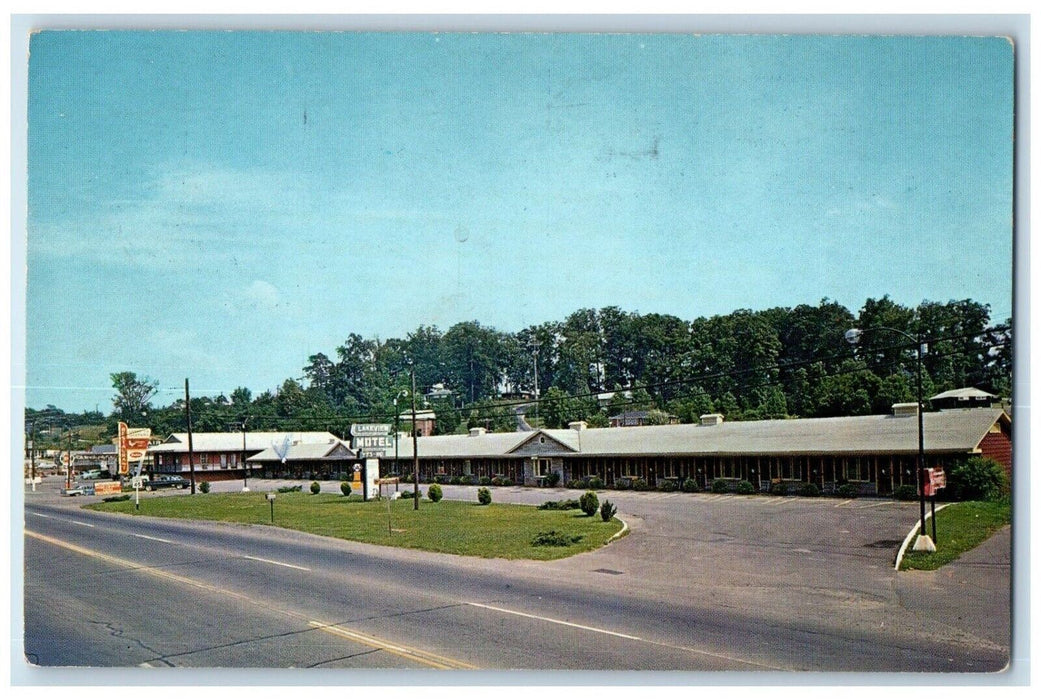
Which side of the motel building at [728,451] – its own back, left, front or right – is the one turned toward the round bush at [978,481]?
left

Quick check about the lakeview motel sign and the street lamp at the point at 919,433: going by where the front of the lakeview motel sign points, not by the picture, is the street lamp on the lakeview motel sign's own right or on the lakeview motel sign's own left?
on the lakeview motel sign's own left

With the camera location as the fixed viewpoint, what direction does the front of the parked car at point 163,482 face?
facing to the left of the viewer

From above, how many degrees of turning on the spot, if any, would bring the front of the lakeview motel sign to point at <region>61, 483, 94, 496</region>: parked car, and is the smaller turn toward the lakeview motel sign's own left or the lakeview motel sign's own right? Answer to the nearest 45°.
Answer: approximately 90° to the lakeview motel sign's own right

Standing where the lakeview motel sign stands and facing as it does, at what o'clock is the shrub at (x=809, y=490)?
The shrub is roughly at 10 o'clock from the lakeview motel sign.

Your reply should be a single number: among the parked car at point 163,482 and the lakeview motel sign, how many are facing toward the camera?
1

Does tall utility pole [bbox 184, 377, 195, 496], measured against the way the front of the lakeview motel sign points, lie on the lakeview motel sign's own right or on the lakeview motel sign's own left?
on the lakeview motel sign's own right

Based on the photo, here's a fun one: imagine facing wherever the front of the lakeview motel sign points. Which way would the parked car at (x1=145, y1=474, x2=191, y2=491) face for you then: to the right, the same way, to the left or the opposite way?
to the right

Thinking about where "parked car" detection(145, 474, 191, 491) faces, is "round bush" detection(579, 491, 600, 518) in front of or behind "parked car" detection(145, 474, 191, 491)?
behind
